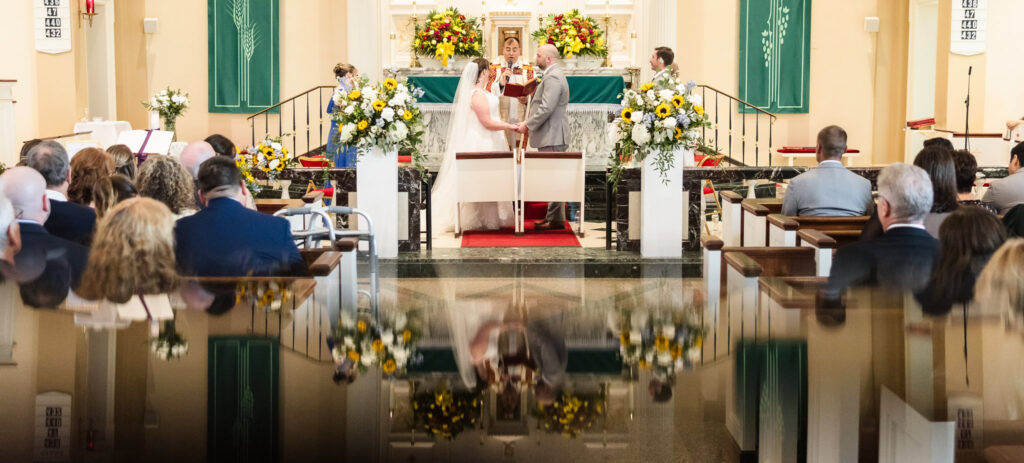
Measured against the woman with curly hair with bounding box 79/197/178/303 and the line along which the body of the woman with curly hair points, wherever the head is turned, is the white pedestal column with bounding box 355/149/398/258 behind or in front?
in front

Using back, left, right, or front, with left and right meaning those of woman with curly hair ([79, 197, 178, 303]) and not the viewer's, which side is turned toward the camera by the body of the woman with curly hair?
back

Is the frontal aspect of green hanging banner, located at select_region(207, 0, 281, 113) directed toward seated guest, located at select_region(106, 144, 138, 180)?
yes

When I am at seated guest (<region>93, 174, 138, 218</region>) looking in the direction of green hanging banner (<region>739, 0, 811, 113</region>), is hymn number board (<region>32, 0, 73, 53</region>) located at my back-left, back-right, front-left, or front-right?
front-left

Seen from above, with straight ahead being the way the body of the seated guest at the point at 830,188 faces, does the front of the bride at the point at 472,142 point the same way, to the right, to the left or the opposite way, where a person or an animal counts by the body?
to the right

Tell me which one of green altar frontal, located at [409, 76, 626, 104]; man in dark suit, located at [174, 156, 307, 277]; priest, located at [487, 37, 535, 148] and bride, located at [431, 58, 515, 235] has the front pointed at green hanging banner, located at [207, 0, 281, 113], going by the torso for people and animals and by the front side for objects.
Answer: the man in dark suit

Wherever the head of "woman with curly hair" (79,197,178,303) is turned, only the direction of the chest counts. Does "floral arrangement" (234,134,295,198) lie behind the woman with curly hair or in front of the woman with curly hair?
in front

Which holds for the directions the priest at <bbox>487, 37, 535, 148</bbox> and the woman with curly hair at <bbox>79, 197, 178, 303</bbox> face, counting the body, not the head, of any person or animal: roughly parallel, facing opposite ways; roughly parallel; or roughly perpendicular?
roughly parallel, facing opposite ways

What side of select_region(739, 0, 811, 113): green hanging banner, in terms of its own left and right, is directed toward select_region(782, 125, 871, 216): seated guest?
front

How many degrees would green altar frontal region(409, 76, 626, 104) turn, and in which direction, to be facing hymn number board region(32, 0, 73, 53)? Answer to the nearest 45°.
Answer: approximately 90° to its right

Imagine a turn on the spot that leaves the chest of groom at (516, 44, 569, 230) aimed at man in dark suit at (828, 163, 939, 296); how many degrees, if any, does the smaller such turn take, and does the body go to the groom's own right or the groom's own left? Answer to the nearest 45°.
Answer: approximately 90° to the groom's own left

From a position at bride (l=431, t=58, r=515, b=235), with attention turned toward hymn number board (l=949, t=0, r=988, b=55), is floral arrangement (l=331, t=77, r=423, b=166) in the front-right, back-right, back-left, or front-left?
back-right

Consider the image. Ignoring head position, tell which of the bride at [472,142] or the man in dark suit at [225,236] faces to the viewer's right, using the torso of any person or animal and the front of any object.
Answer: the bride

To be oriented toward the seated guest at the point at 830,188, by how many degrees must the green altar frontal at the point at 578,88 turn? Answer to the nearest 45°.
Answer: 0° — it already faces them

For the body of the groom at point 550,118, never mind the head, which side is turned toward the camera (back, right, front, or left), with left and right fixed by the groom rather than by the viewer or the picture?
left

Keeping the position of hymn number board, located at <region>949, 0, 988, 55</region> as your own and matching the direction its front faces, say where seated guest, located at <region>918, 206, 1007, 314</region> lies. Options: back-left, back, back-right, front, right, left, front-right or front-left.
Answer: front

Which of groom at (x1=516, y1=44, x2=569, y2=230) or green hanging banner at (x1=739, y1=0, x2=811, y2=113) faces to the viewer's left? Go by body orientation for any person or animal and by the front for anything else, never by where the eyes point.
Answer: the groom

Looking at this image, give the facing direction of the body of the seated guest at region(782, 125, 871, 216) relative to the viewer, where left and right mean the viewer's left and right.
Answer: facing away from the viewer

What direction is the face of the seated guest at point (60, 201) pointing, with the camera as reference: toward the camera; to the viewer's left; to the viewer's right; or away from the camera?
away from the camera

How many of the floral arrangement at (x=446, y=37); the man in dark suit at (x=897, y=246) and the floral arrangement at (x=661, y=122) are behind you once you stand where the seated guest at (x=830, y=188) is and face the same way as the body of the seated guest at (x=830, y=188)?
1

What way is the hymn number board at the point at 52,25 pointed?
toward the camera

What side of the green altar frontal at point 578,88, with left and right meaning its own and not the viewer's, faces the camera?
front

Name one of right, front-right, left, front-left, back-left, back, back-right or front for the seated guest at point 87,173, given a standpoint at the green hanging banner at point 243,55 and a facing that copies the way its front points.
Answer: front
